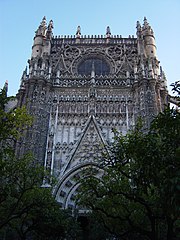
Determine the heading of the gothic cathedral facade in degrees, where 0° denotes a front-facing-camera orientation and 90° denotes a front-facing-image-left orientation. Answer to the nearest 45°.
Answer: approximately 0°
